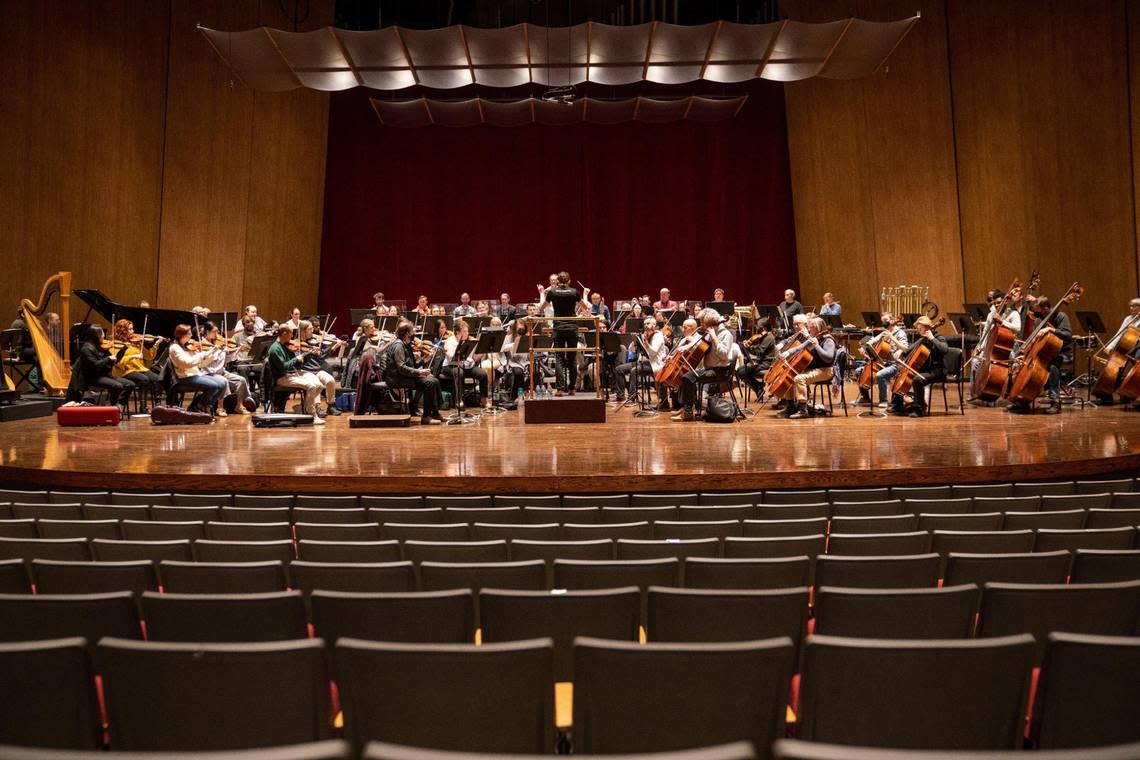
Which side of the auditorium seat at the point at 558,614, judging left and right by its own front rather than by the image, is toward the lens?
back

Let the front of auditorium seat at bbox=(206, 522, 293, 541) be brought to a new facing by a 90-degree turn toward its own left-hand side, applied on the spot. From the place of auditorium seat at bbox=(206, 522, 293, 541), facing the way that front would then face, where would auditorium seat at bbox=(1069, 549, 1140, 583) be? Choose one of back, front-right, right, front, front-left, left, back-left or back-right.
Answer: back-left

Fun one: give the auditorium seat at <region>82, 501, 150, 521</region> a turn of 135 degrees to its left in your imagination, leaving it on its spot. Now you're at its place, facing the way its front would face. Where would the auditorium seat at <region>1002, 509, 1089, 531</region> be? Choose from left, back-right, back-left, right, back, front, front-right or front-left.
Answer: left

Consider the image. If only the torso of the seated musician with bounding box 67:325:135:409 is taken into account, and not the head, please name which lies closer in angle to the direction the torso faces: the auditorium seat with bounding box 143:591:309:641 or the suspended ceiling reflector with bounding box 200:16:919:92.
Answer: the suspended ceiling reflector

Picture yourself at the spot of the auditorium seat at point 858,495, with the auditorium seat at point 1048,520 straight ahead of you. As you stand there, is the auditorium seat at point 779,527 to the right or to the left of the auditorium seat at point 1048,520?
right

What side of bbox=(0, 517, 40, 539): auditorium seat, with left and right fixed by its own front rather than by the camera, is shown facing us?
back

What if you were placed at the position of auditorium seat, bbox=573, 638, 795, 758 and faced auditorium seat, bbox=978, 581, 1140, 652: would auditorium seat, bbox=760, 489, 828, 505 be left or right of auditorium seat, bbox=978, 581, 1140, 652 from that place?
left

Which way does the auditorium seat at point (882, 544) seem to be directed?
away from the camera

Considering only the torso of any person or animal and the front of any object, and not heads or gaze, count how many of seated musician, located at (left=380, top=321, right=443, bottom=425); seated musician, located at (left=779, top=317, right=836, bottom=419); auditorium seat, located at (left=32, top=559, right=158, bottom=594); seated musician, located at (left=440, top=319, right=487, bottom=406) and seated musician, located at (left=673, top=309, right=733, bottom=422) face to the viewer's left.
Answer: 2

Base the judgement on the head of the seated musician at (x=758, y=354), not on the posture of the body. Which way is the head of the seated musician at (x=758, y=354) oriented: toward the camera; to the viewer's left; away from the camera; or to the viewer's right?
to the viewer's left

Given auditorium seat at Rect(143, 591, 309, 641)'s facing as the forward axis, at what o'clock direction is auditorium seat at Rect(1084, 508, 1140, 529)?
auditorium seat at Rect(1084, 508, 1140, 529) is roughly at 3 o'clock from auditorium seat at Rect(143, 591, 309, 641).

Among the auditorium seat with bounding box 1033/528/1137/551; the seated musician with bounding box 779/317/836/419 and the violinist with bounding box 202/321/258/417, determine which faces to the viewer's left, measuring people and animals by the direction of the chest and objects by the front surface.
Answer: the seated musician

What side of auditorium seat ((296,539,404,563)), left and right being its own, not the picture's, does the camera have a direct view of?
back

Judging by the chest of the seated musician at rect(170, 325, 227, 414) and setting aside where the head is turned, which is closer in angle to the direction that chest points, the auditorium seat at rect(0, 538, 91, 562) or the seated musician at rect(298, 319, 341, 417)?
the seated musician

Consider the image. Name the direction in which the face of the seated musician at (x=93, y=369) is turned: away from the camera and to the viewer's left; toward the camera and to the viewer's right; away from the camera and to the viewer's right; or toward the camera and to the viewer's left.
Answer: away from the camera and to the viewer's right

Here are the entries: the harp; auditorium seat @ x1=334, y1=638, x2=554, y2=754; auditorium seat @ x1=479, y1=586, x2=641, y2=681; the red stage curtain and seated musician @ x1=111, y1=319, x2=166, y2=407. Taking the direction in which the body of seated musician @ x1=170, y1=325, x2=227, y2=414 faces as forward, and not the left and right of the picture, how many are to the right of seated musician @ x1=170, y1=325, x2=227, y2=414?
2

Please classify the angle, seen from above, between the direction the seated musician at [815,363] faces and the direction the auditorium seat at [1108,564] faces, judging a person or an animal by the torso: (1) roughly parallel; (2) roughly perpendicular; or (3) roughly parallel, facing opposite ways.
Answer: roughly perpendicular

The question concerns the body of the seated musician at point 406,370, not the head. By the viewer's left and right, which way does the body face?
facing to the right of the viewer
